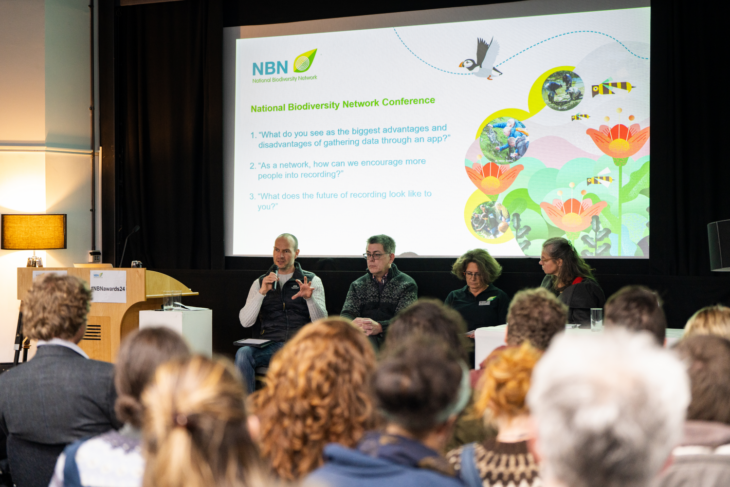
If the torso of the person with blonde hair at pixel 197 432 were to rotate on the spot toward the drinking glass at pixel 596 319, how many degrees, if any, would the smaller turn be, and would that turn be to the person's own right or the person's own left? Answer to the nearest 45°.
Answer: approximately 45° to the person's own right

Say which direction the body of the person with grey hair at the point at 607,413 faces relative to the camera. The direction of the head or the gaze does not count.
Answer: away from the camera

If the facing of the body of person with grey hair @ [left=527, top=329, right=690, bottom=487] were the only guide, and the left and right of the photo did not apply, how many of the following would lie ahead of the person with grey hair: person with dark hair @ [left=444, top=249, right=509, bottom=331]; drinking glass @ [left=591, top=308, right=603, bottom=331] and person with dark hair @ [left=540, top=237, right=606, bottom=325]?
3

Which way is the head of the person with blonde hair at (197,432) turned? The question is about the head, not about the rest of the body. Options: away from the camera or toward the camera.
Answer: away from the camera

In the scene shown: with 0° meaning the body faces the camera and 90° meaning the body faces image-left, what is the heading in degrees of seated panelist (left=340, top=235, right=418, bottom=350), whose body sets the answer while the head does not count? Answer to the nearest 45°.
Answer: approximately 45°

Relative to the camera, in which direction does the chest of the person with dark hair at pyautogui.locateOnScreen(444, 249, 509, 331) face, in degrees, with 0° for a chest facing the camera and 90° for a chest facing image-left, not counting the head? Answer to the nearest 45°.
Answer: approximately 0°

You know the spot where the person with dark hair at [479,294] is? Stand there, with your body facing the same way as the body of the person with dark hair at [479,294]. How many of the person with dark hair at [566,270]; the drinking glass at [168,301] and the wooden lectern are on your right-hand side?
2

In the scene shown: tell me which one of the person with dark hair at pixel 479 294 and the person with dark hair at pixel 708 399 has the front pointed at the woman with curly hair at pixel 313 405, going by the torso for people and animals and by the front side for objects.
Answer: the person with dark hair at pixel 479 294

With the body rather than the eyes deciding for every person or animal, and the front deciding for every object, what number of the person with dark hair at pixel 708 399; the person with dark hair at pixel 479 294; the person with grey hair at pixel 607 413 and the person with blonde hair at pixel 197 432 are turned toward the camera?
1

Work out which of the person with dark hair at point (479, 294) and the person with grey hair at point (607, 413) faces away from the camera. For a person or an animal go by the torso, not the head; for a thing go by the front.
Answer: the person with grey hair

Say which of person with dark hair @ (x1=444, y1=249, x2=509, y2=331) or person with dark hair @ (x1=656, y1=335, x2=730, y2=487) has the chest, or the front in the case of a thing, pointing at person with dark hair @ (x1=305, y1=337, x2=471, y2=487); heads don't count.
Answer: person with dark hair @ (x1=444, y1=249, x2=509, y2=331)

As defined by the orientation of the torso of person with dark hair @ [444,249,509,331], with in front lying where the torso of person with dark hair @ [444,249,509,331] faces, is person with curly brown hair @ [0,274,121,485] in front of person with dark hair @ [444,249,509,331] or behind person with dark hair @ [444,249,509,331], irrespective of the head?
in front

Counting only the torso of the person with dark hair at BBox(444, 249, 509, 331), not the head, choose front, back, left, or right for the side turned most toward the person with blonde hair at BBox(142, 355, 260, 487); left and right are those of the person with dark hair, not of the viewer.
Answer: front

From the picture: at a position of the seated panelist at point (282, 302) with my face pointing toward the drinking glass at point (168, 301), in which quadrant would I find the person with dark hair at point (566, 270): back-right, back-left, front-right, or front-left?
back-left

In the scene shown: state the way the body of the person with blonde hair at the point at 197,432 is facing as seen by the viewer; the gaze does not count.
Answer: away from the camera

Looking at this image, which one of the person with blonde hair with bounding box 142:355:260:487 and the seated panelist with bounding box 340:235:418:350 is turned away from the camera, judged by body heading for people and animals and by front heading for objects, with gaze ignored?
the person with blonde hair

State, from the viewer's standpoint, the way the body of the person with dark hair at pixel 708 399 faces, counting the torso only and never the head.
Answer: away from the camera

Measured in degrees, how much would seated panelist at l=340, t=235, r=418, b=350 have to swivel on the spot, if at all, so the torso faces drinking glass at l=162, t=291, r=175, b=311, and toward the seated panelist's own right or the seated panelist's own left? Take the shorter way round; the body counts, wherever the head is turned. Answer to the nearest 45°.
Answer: approximately 45° to the seated panelist's own right

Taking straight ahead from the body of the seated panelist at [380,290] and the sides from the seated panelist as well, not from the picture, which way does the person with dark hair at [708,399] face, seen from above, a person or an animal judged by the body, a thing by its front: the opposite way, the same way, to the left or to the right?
the opposite way
